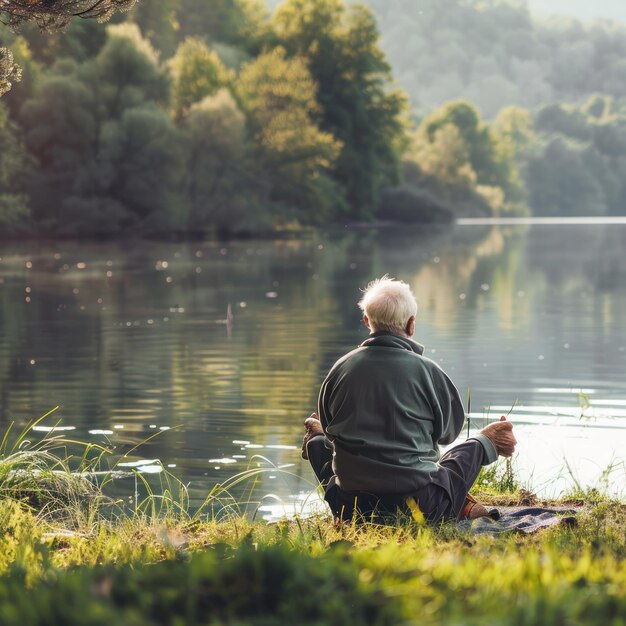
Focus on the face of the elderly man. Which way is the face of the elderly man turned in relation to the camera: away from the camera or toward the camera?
away from the camera

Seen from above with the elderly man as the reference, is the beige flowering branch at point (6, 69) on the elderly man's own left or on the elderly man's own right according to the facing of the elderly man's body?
on the elderly man's own left

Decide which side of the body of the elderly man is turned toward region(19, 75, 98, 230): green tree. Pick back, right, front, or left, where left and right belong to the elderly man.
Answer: front

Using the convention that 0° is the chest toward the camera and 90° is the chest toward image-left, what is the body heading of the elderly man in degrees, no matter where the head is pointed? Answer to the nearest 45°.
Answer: approximately 180°

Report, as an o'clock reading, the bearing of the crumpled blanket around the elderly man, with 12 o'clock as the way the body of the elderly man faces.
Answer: The crumpled blanket is roughly at 2 o'clock from the elderly man.

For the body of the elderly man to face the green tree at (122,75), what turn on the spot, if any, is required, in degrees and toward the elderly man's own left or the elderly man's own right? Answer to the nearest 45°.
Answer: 0° — they already face it

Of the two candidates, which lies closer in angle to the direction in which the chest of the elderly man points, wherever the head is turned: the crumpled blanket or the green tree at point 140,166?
the green tree
